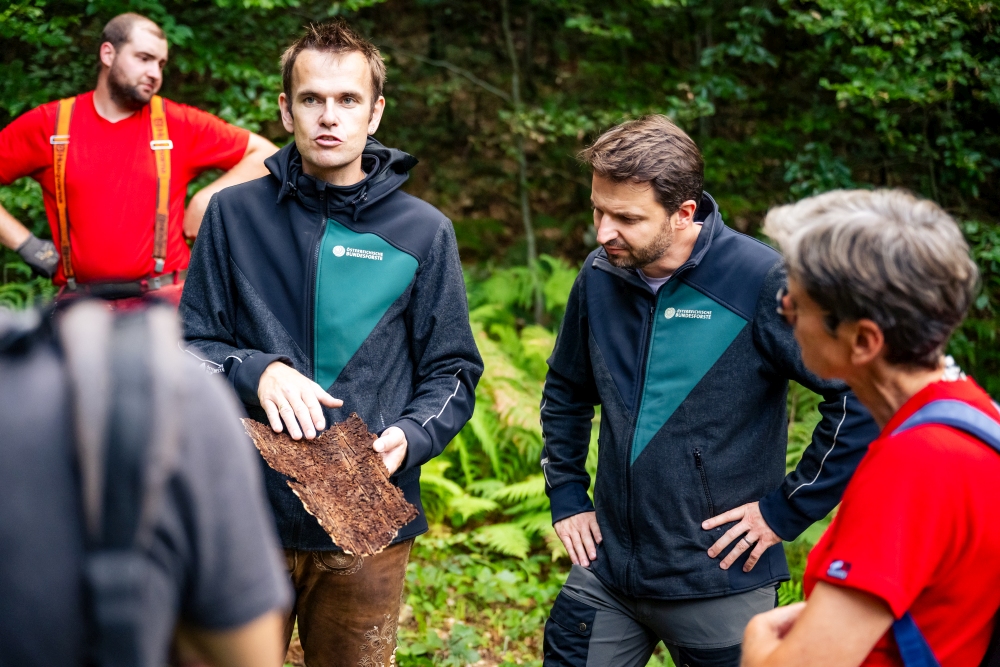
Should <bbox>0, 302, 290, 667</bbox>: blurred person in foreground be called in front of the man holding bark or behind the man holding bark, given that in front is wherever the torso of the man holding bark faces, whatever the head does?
in front

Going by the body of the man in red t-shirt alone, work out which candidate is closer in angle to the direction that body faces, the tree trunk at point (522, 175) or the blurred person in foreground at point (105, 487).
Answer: the blurred person in foreground

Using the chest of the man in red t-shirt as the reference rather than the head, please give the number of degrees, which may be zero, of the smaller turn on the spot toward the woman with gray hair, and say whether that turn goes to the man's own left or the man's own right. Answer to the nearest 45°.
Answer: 0° — they already face them

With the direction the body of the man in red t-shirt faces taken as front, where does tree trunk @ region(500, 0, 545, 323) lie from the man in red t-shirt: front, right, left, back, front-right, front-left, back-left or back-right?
back-left

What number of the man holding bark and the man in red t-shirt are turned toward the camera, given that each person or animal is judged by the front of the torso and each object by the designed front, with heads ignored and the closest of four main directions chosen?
2

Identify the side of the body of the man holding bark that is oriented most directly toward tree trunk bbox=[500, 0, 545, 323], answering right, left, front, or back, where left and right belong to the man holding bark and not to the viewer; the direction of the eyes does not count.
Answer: back
